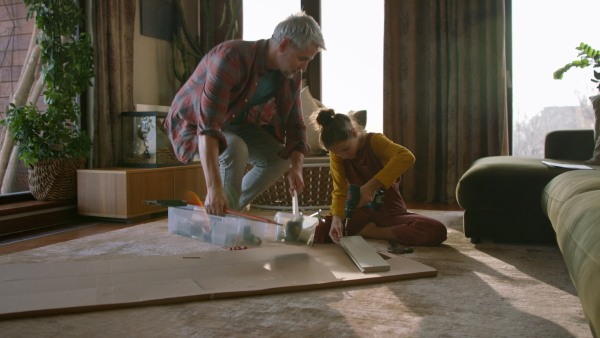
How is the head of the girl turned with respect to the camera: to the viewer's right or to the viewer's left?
to the viewer's left

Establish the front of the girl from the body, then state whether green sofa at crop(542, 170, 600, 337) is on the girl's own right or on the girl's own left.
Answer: on the girl's own left

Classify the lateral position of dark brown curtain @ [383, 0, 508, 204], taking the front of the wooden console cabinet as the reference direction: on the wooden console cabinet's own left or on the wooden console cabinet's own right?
on the wooden console cabinet's own left

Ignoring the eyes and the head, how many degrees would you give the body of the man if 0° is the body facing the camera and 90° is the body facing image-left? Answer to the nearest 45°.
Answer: approximately 315°

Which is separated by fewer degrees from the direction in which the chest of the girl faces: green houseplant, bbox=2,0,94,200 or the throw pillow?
the green houseplant

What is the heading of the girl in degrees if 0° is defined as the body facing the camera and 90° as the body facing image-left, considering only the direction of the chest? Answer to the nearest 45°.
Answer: approximately 45°

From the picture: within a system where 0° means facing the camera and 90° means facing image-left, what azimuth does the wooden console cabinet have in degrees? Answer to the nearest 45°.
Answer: approximately 315°
